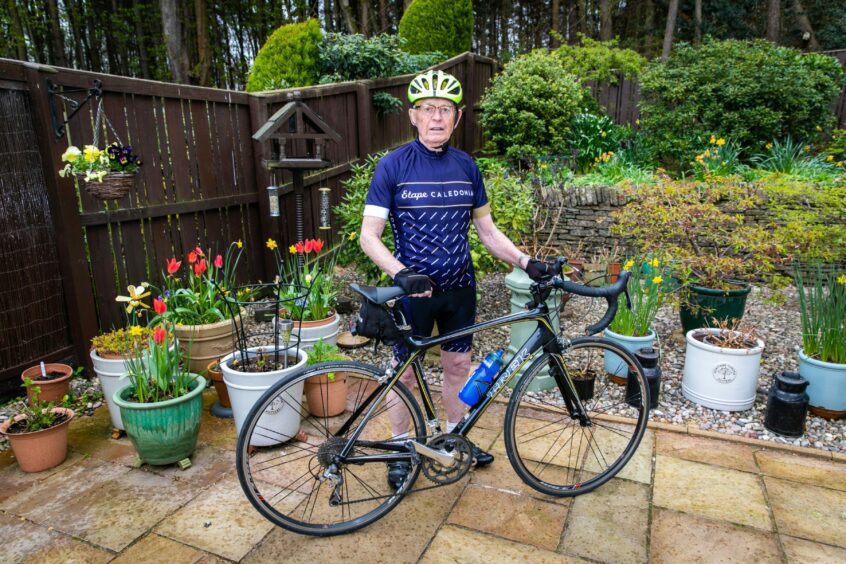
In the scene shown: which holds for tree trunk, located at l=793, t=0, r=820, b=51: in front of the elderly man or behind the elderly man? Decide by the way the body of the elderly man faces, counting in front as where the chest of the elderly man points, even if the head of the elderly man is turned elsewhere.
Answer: behind

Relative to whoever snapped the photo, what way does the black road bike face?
facing to the right of the viewer

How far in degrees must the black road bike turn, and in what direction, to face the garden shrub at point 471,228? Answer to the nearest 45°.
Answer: approximately 90° to its left

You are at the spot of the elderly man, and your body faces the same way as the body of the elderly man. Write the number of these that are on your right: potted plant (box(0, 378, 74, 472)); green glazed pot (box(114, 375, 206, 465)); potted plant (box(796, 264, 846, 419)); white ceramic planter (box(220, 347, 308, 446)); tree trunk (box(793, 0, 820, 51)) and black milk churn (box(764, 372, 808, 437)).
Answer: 3

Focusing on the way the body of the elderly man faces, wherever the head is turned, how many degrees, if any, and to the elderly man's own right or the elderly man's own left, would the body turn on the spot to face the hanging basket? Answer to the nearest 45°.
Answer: approximately 90° to the elderly man's own right

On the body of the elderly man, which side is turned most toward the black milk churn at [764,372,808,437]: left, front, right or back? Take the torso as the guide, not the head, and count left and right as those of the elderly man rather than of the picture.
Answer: left

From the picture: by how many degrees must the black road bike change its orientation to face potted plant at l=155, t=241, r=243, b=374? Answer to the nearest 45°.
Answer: approximately 135° to its left

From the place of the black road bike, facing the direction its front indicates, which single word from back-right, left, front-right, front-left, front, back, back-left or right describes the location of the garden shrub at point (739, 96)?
front-left

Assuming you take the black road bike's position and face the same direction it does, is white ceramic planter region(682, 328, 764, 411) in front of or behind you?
in front

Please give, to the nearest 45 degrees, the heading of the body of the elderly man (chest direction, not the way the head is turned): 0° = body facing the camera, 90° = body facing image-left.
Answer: approximately 0°

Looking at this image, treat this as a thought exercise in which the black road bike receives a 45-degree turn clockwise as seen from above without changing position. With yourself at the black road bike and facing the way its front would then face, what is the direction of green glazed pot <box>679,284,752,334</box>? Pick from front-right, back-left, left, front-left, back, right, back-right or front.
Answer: left

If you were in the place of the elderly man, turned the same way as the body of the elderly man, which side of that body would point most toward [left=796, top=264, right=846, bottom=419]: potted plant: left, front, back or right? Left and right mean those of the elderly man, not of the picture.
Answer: left

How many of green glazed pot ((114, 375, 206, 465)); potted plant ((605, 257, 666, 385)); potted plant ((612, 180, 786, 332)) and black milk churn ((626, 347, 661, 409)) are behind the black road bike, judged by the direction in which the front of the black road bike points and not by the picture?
1

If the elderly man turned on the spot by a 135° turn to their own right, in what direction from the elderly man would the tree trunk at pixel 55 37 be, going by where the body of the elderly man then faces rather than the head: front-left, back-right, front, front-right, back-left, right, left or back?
front

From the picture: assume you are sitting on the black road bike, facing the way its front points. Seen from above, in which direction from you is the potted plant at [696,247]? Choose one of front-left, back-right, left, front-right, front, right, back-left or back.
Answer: front-left

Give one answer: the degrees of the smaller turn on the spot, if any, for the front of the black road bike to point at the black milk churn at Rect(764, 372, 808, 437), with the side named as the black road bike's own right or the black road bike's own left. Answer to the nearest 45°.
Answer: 0° — it already faces it

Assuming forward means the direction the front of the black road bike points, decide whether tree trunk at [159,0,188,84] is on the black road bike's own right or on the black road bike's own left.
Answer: on the black road bike's own left
